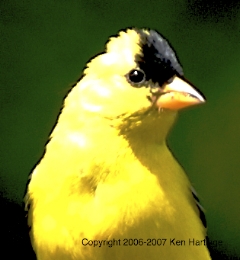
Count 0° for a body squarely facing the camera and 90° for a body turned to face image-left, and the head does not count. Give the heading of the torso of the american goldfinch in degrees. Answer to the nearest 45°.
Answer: approximately 315°
